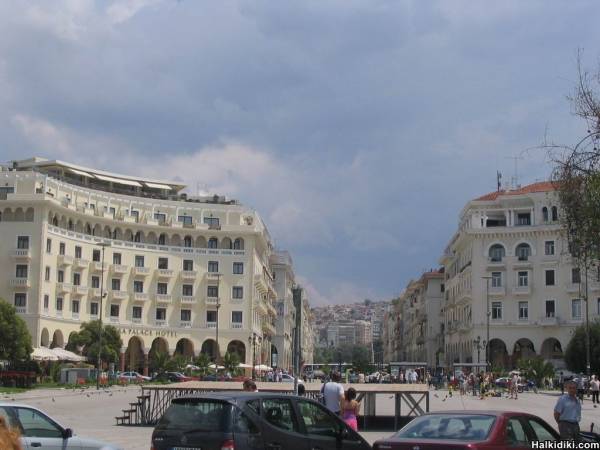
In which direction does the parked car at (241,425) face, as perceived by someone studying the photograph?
facing away from the viewer and to the right of the viewer

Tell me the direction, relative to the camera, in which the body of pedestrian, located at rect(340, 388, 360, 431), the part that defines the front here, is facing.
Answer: away from the camera

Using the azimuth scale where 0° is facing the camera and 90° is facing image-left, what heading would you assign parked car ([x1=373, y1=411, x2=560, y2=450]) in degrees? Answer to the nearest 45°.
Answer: approximately 225°

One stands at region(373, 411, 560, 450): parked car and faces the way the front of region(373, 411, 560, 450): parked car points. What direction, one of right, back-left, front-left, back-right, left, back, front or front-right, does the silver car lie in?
back-left

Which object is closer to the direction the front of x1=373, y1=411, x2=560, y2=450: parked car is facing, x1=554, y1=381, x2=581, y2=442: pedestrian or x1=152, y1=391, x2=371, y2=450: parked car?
the pedestrian

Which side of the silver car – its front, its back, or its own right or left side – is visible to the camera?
right

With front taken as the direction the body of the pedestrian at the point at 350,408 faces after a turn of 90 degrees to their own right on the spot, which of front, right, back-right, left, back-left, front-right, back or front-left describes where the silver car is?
back-right

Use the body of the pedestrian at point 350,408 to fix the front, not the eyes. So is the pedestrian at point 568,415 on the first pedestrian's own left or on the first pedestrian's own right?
on the first pedestrian's own right

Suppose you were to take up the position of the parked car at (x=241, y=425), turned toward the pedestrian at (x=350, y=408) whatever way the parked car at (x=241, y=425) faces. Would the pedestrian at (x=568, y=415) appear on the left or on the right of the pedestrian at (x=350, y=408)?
right
